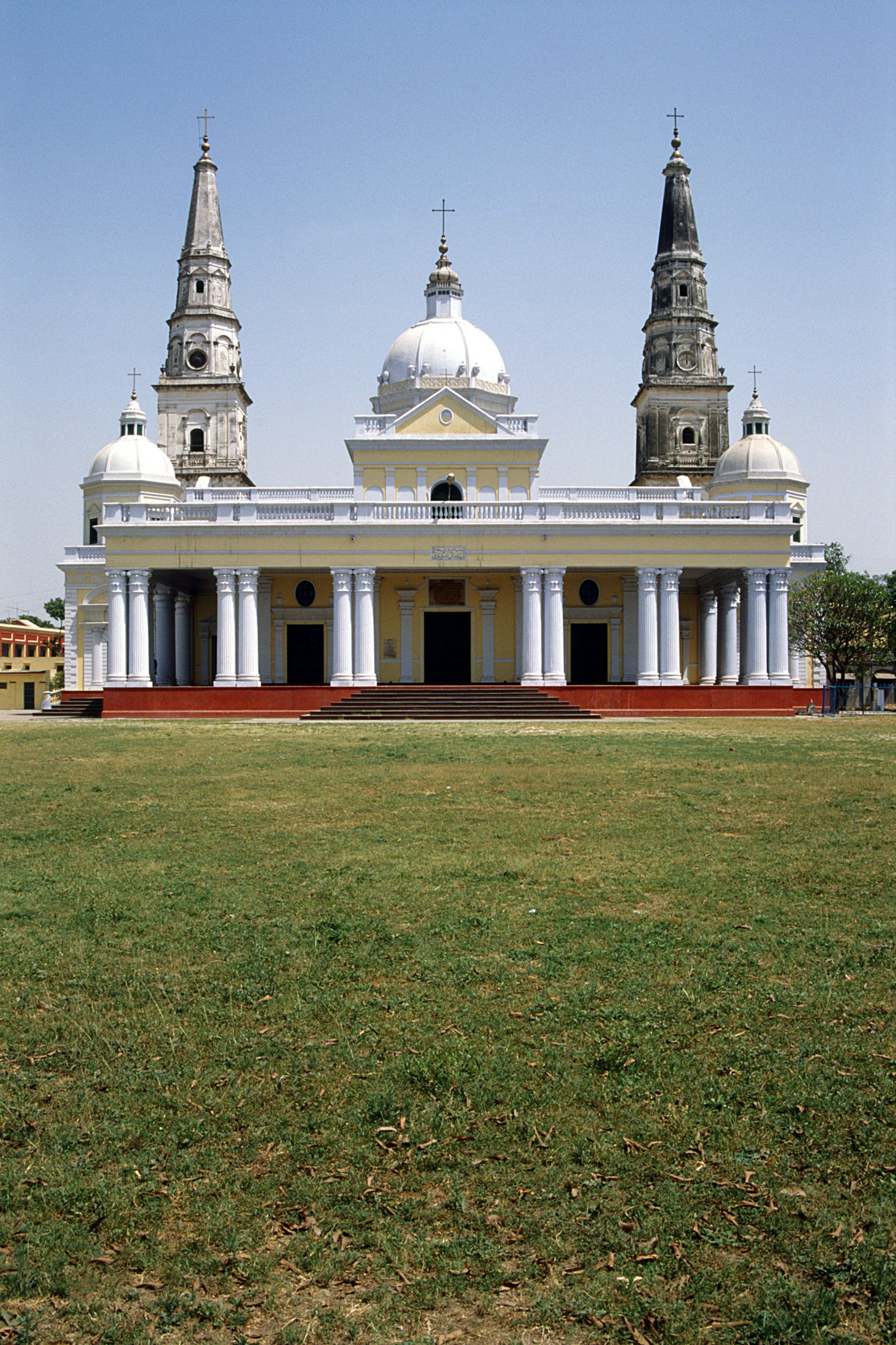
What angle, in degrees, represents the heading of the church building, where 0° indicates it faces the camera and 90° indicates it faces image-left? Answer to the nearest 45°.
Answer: approximately 0°

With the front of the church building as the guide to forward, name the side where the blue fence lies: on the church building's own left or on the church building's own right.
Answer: on the church building's own left

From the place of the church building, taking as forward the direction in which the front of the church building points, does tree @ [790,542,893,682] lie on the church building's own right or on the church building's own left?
on the church building's own left
